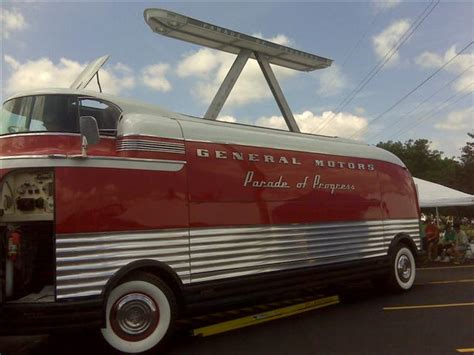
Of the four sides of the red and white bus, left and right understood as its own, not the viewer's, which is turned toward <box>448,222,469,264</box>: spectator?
back

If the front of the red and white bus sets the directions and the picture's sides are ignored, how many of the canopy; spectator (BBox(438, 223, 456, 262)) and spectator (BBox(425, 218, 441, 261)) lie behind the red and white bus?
3

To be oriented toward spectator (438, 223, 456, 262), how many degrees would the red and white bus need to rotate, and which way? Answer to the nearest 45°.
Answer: approximately 180°

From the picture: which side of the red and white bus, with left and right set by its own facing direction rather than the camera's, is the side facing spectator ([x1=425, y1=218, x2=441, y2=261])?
back

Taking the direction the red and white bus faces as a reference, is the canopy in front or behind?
behind

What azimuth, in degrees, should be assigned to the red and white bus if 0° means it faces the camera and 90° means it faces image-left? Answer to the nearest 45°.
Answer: approximately 45°
